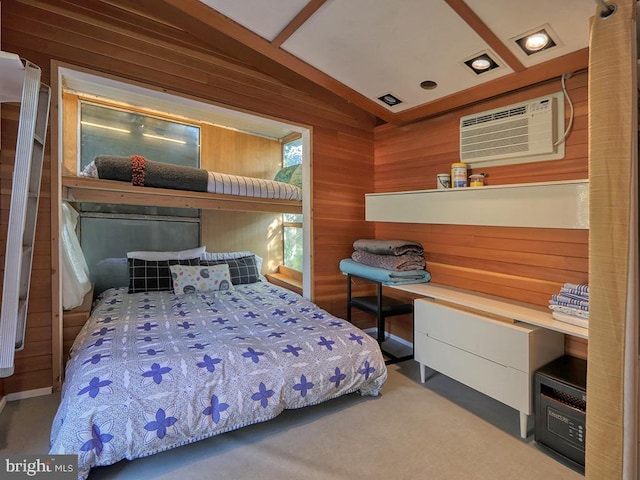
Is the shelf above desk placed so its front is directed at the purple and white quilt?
yes

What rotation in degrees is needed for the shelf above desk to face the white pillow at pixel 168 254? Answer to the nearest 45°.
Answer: approximately 45° to its right

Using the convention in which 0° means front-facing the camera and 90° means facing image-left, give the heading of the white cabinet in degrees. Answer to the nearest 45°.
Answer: approximately 45°

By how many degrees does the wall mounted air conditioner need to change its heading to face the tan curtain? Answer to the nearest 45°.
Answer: approximately 45° to its left

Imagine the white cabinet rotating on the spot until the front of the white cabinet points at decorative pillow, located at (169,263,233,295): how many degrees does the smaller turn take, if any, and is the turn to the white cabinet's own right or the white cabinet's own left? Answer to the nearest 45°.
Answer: approximately 45° to the white cabinet's own right

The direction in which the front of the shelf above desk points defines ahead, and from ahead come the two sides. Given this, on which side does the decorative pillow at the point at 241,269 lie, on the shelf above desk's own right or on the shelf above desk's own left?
on the shelf above desk's own right

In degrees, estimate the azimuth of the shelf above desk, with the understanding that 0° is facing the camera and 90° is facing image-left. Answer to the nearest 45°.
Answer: approximately 45°
